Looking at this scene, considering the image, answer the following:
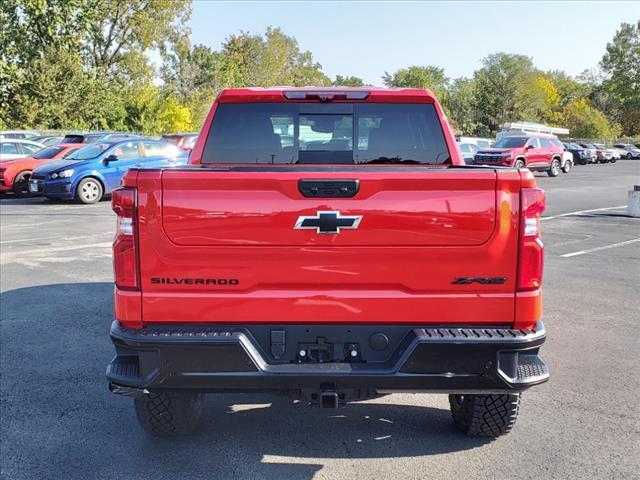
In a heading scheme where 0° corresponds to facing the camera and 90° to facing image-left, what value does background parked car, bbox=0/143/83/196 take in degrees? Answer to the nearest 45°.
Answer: approximately 45°

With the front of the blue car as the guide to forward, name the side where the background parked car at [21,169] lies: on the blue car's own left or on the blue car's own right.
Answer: on the blue car's own right

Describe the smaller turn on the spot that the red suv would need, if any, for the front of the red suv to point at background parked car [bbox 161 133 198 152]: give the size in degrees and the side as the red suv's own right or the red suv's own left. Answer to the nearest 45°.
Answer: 0° — it already faces it

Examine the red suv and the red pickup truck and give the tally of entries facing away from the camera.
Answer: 1

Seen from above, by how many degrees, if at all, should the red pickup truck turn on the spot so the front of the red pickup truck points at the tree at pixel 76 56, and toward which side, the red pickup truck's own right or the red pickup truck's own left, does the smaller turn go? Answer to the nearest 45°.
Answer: approximately 45° to the red pickup truck's own left

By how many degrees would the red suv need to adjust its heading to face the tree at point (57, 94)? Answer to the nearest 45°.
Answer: approximately 45° to its right

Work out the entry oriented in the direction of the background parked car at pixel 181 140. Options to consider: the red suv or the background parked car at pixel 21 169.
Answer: the red suv

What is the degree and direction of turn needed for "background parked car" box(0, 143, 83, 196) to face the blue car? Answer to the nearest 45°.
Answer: approximately 90° to its left

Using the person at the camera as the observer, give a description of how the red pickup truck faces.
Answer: facing away from the viewer
